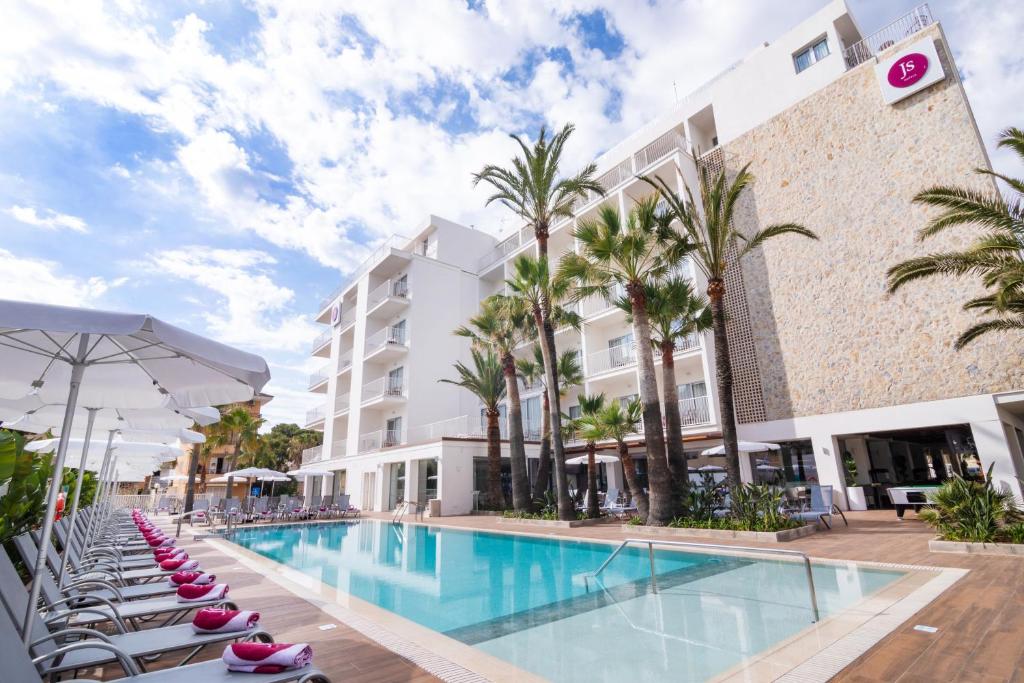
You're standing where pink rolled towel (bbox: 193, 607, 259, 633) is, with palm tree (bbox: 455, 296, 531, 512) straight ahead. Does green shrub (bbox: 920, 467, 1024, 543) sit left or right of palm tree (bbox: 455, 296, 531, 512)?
right

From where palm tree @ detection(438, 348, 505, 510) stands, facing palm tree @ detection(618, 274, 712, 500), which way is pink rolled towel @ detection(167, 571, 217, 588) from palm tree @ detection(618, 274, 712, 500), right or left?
right

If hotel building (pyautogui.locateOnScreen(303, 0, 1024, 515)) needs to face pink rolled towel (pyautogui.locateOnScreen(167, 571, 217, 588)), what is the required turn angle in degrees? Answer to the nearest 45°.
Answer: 0° — it already faces it

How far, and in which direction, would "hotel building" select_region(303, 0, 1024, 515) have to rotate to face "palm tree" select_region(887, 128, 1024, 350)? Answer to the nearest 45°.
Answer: approximately 45° to its left

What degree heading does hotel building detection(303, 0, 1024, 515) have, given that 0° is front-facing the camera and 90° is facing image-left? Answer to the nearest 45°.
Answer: approximately 45°

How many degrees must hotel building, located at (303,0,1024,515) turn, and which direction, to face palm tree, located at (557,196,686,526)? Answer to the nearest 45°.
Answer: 0° — it already faces it

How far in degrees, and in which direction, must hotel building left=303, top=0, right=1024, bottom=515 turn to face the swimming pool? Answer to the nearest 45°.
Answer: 0° — it already faces it
